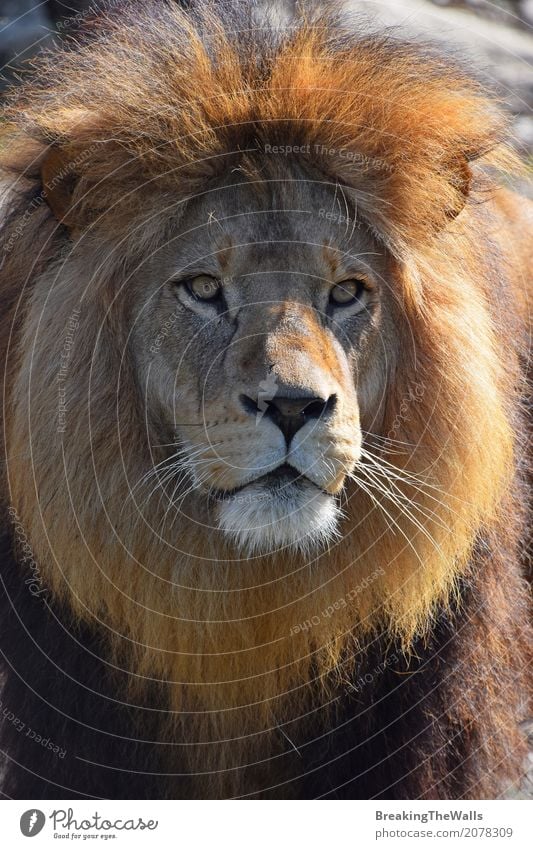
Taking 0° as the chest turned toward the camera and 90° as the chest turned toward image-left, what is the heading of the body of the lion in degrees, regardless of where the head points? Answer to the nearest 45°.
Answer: approximately 0°
